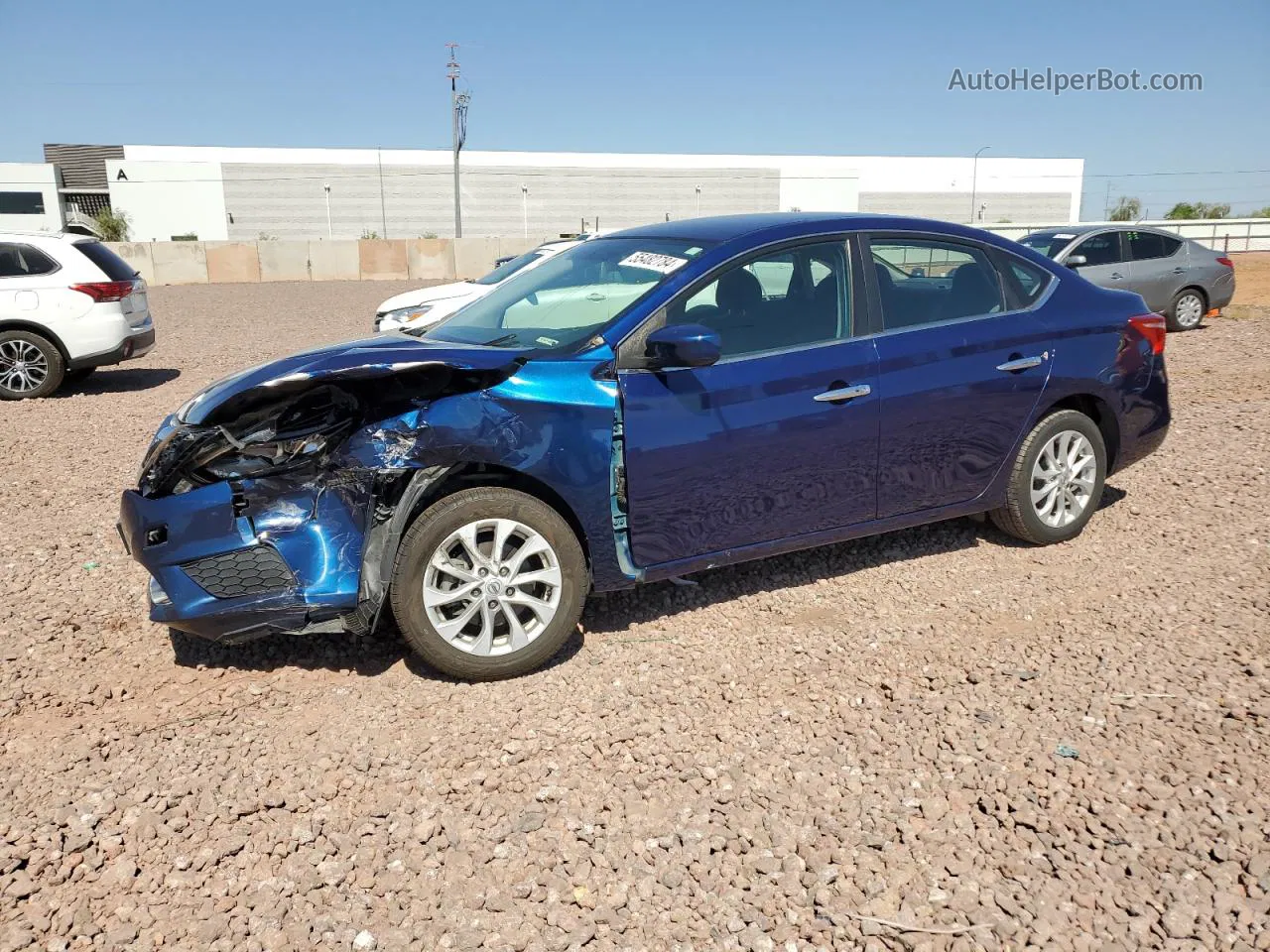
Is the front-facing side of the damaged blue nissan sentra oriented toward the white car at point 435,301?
no

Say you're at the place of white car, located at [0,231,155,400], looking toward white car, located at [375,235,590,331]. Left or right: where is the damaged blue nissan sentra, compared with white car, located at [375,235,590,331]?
right

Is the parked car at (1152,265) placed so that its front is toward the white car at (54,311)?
yes

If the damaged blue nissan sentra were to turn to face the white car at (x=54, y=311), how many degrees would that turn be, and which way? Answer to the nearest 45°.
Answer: approximately 90° to its right

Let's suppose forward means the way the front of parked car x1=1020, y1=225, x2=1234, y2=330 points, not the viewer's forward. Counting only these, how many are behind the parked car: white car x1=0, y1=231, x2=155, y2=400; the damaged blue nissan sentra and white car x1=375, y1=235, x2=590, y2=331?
0

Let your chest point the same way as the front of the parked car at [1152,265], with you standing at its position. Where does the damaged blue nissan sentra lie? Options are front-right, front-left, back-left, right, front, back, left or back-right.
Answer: front-left

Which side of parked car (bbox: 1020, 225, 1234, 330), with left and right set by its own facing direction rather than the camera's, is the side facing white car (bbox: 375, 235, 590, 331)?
front

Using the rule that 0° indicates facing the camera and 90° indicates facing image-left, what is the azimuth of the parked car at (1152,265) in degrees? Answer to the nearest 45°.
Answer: approximately 45°

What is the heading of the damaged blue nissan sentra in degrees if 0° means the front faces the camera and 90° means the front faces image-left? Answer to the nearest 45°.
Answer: approximately 45°

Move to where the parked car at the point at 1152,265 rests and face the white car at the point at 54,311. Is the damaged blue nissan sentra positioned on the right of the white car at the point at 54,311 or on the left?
left

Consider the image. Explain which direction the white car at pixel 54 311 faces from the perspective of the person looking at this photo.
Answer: facing away from the viewer and to the left of the viewer

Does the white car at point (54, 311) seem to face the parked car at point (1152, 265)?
no

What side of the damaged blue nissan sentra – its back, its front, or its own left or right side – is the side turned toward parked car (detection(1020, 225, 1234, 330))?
back

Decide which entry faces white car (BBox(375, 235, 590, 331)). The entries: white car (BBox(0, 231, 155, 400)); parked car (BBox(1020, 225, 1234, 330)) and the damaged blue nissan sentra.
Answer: the parked car

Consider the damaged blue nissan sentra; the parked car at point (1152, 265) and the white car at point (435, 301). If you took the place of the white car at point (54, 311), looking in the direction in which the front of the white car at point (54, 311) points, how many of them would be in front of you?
0
